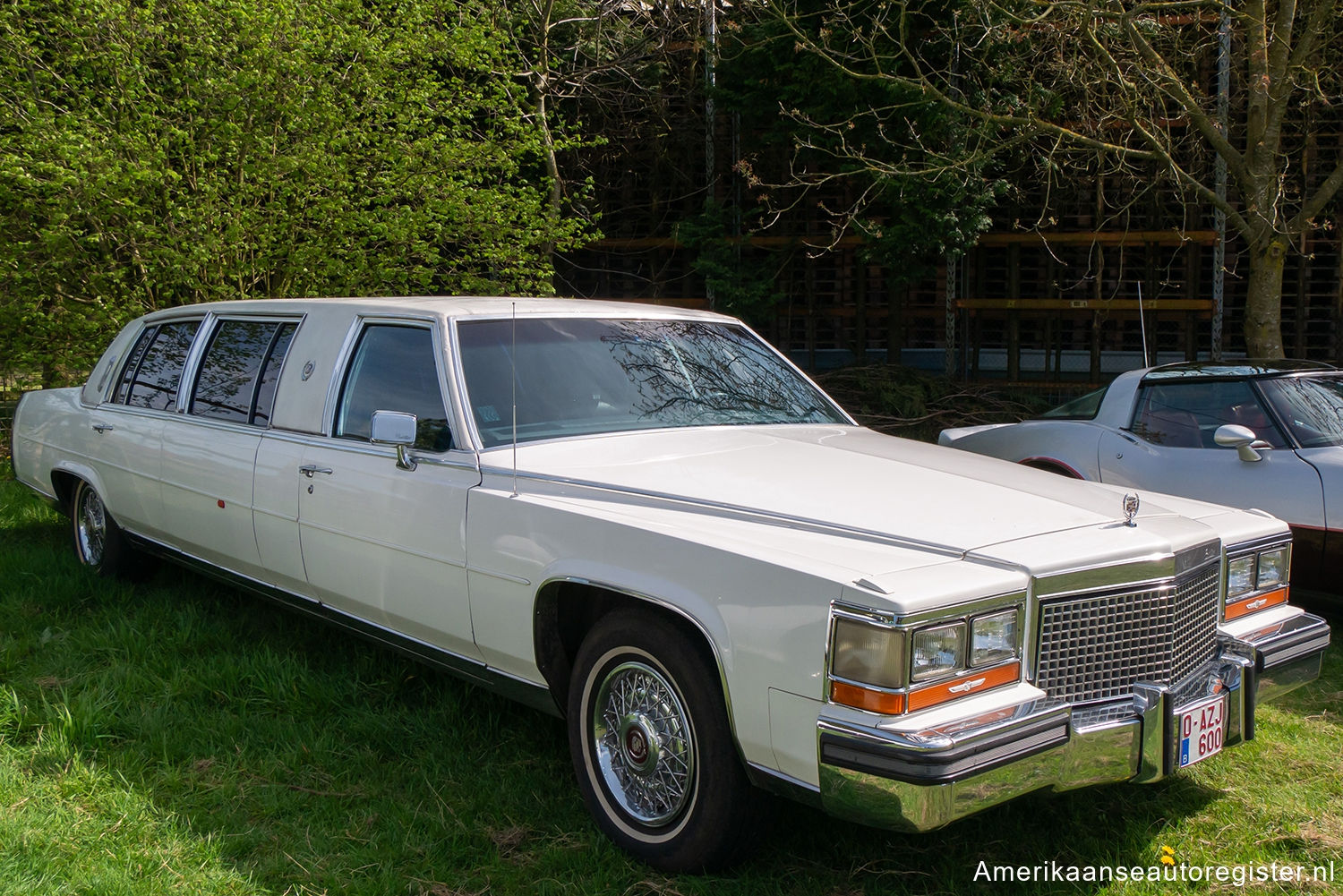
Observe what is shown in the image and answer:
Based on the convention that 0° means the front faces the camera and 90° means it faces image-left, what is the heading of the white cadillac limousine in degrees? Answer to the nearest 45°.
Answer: approximately 315°

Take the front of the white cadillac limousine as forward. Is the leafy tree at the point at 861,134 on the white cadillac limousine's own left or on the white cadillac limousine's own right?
on the white cadillac limousine's own left

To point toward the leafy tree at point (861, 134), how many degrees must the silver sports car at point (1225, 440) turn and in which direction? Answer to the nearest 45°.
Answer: approximately 180°

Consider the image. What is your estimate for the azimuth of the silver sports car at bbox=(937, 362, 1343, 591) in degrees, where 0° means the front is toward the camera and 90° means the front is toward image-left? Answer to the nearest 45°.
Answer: approximately 315°

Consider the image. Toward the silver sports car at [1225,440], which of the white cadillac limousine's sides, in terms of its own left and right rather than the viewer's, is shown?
left

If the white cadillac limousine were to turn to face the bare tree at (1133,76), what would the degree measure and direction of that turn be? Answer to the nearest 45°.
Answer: approximately 90° to its left
